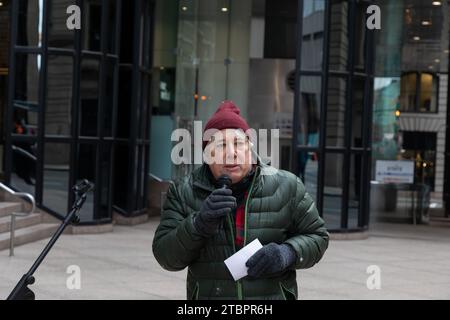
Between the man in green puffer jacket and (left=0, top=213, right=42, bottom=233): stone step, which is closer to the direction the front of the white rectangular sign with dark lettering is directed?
the man in green puffer jacket

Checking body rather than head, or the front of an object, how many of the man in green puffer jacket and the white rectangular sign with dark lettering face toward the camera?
2

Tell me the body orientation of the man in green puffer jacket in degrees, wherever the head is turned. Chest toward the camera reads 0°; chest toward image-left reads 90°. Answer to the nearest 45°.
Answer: approximately 0°

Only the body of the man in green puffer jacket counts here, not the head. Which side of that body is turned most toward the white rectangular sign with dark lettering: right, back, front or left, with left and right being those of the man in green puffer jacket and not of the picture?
back

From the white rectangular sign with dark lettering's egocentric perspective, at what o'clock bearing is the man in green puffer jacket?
The man in green puffer jacket is roughly at 12 o'clock from the white rectangular sign with dark lettering.

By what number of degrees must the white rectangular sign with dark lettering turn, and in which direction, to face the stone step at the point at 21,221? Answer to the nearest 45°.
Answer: approximately 45° to its right

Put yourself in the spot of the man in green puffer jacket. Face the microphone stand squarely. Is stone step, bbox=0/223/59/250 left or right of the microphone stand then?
right

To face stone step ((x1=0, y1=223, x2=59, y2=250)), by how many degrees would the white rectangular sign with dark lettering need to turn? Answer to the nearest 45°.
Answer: approximately 45° to its right
